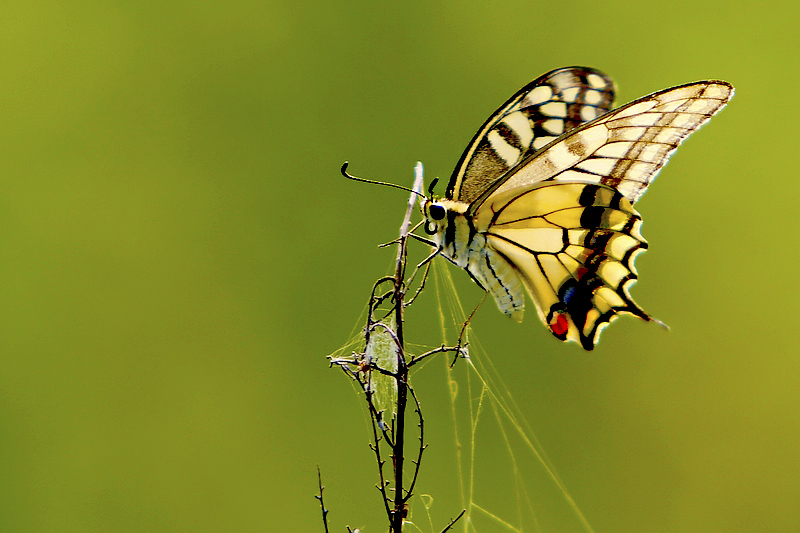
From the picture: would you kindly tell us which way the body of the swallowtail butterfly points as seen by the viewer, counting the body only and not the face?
to the viewer's left
